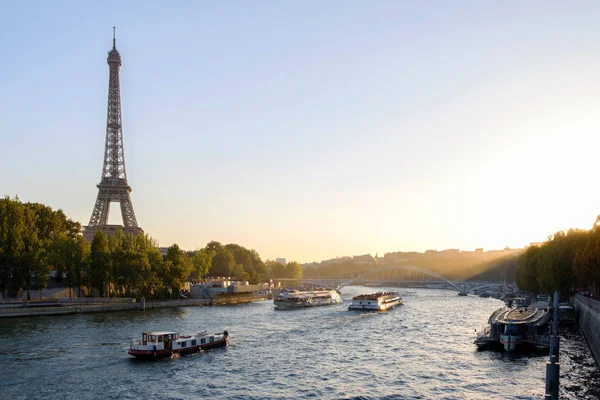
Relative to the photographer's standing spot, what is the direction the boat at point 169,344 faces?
facing away from the viewer and to the right of the viewer
